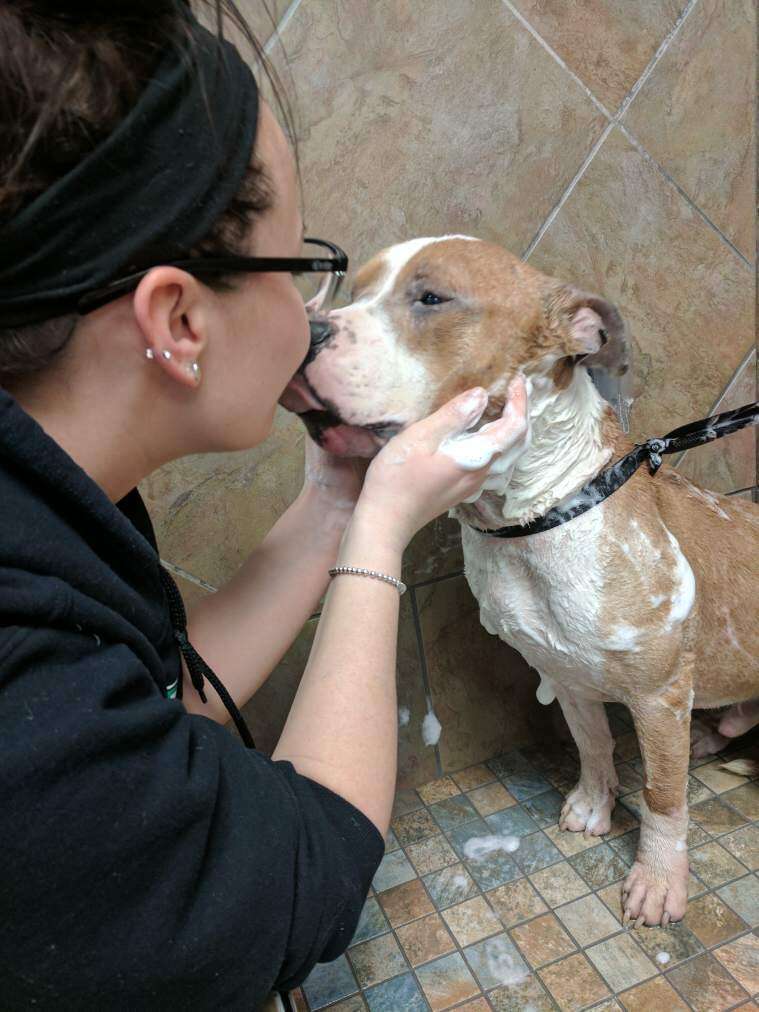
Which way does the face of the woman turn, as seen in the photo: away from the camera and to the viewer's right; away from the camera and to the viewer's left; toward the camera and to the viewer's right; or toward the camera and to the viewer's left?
away from the camera and to the viewer's right

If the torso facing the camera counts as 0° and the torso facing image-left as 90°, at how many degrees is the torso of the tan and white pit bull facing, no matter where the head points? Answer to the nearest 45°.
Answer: approximately 45°
